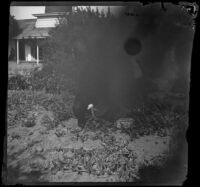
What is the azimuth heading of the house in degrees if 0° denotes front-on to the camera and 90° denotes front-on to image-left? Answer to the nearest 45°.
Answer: approximately 0°
